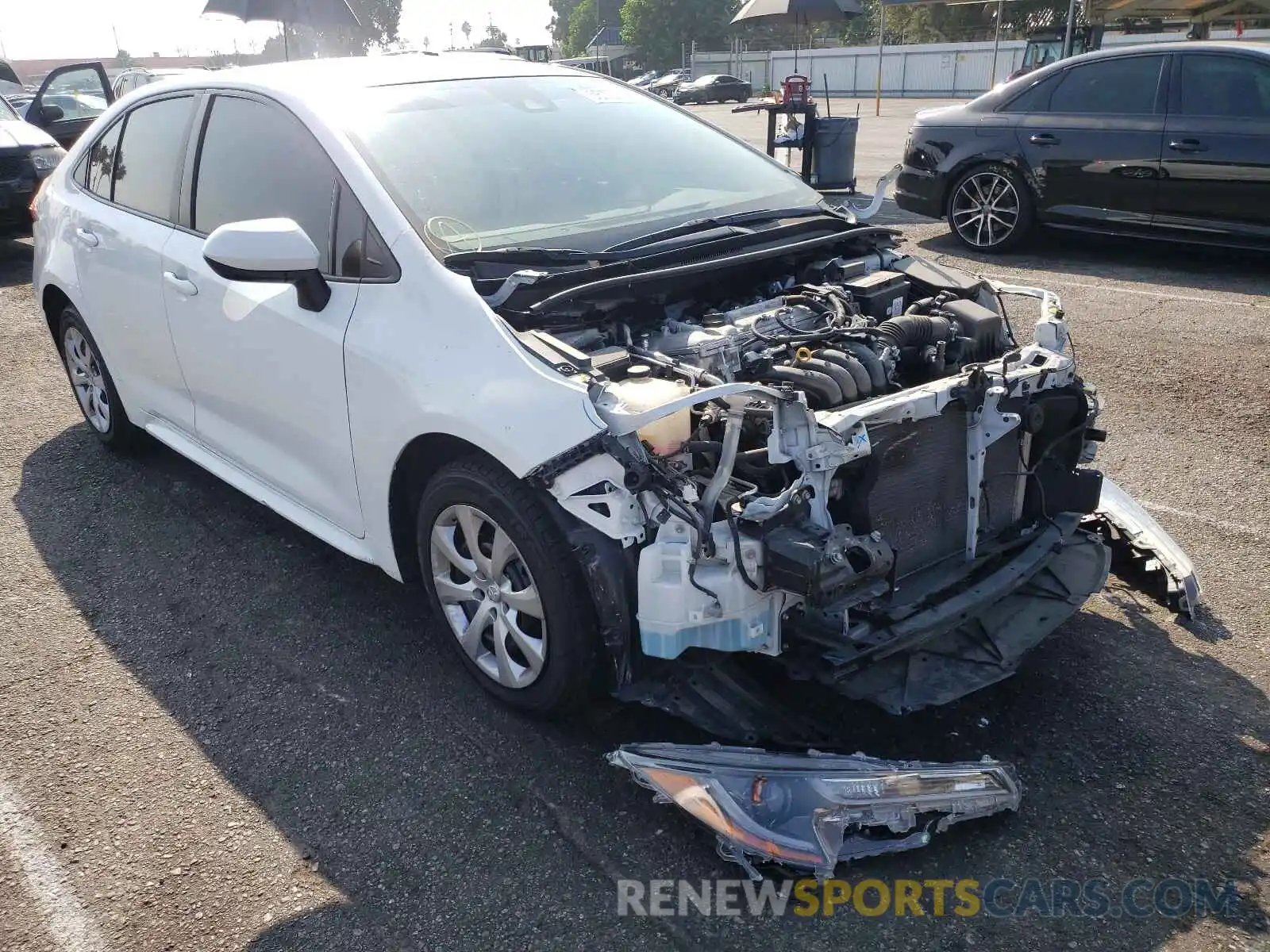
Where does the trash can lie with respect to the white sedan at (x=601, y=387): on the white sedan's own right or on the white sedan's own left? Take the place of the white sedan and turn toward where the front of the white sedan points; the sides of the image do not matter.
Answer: on the white sedan's own left

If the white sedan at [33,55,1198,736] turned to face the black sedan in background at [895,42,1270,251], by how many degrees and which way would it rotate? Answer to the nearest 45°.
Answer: approximately 90° to its left

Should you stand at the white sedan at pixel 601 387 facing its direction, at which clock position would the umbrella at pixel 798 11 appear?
The umbrella is roughly at 8 o'clock from the white sedan.

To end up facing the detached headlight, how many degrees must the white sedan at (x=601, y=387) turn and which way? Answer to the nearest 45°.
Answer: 0° — it already faces it

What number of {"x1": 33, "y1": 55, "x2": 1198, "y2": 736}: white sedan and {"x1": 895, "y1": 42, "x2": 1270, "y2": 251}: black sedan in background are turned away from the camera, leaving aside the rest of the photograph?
0

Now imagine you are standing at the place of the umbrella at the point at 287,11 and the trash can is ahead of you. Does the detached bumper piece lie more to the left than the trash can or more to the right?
right

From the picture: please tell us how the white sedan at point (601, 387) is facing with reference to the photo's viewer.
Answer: facing the viewer and to the right of the viewer

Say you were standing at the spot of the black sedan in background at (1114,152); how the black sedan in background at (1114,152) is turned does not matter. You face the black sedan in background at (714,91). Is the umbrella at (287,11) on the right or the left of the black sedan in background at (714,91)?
left
